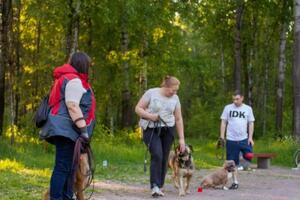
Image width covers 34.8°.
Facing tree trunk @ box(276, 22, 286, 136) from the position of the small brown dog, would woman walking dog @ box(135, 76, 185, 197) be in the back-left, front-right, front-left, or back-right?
back-left

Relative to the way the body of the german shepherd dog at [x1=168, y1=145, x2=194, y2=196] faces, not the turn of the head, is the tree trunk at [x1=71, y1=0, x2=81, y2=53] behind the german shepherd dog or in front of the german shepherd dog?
behind

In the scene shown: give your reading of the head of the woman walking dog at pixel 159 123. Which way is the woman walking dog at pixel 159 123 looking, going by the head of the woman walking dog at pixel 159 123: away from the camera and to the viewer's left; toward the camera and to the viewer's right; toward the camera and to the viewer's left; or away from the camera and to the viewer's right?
toward the camera and to the viewer's right

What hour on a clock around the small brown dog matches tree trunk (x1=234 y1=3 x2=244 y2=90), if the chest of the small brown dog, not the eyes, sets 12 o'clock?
The tree trunk is roughly at 9 o'clock from the small brown dog.

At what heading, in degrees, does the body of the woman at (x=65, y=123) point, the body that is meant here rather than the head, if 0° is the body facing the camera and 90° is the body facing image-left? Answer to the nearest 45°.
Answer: approximately 270°

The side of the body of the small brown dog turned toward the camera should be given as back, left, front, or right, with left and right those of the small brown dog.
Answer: right

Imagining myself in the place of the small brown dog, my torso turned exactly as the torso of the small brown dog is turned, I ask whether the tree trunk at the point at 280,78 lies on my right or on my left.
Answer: on my left

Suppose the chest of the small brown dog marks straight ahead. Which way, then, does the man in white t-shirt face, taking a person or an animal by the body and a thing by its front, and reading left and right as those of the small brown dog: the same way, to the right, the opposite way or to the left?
to the right

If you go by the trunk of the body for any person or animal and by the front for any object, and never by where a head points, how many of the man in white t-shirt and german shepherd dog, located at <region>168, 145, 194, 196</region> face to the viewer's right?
0

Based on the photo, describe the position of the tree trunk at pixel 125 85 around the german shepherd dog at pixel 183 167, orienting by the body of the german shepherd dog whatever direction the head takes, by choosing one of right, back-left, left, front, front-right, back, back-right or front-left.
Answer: back

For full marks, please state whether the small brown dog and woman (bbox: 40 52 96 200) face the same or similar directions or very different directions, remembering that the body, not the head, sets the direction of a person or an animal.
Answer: same or similar directions

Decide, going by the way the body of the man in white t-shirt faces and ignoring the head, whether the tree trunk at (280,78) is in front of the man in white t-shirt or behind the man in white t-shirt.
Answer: behind

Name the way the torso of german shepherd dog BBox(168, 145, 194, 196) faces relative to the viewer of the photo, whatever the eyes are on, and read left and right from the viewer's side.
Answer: facing the viewer

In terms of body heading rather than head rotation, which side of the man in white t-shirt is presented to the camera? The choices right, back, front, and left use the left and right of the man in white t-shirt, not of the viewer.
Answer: front
